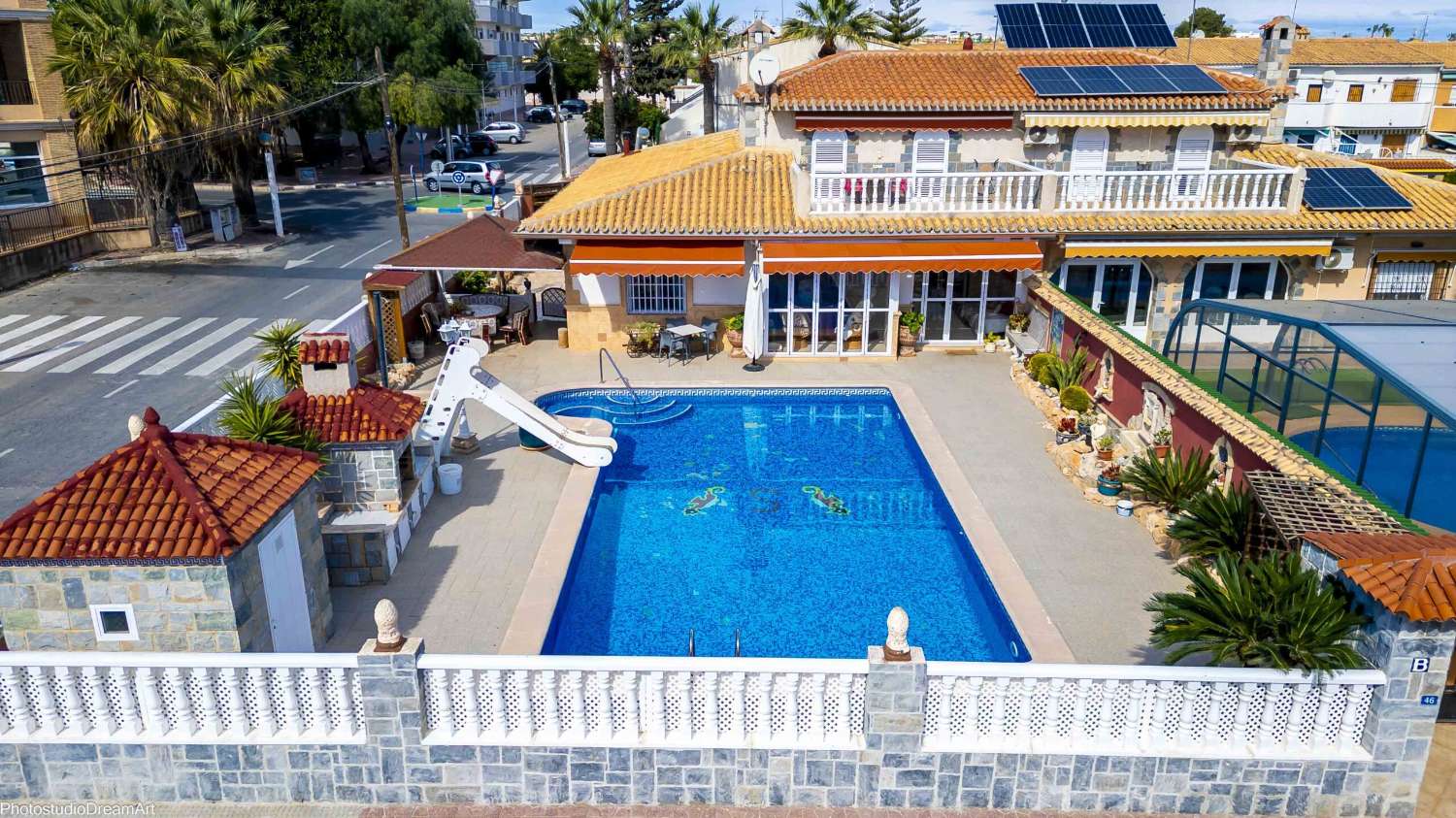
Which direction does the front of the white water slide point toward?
to the viewer's right

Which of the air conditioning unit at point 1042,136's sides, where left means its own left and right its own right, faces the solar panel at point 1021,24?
back

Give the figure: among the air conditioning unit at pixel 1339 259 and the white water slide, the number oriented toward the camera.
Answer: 1

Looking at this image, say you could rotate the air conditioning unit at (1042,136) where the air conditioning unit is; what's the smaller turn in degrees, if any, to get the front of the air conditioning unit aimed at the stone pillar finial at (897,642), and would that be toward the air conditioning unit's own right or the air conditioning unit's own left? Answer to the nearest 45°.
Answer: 0° — it already faces it

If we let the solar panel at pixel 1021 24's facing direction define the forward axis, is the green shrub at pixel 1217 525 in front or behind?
in front

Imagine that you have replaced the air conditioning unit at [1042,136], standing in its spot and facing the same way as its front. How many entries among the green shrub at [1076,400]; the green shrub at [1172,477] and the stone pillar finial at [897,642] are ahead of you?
3

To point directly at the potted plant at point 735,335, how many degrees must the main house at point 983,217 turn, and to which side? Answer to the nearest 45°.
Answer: approximately 90° to its right

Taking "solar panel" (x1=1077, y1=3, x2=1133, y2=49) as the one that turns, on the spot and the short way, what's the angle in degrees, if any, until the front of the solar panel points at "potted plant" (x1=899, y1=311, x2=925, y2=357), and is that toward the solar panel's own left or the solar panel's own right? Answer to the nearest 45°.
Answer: approximately 45° to the solar panel's own right

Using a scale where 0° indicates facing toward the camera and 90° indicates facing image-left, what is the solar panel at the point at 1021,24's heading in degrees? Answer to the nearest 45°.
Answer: approximately 0°
